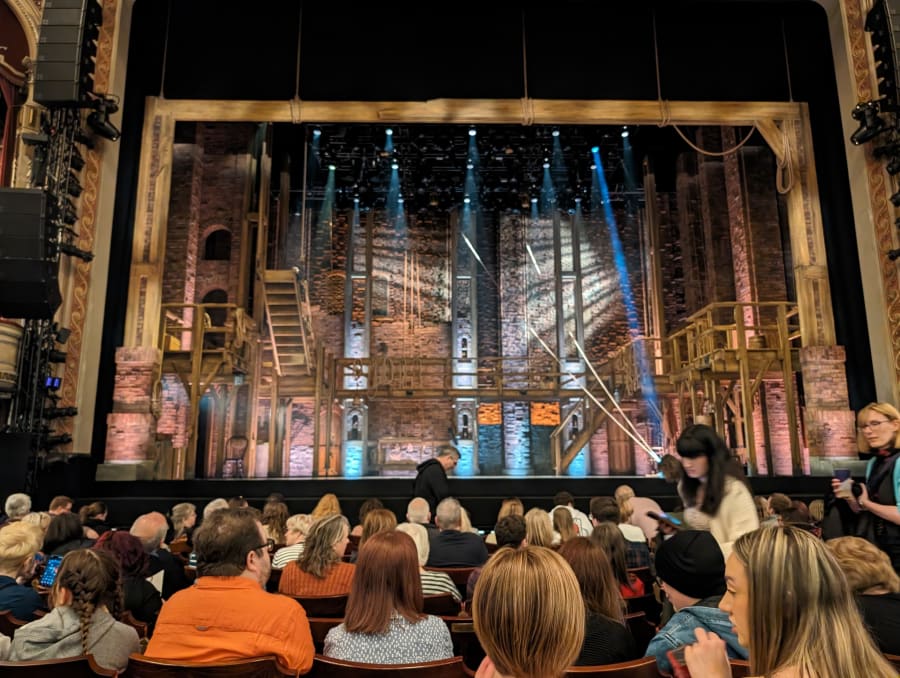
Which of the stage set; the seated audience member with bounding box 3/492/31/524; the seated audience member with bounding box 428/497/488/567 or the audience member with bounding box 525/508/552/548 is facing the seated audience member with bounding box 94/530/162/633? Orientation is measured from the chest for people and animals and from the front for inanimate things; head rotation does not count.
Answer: the stage set

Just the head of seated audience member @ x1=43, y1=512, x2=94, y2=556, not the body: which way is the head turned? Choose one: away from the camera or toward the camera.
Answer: away from the camera

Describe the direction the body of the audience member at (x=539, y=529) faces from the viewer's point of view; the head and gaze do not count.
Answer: away from the camera

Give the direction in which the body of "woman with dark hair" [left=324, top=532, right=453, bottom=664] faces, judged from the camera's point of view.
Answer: away from the camera

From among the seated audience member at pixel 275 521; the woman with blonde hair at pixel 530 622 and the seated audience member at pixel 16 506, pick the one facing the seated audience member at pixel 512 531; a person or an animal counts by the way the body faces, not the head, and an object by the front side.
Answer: the woman with blonde hair

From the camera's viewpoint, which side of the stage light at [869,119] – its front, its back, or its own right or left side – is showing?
left

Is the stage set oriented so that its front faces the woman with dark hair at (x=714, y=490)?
yes

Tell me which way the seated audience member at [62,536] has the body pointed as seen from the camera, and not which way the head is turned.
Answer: away from the camera
